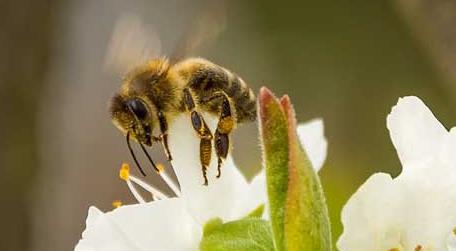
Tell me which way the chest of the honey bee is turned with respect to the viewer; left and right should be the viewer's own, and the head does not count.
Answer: facing to the left of the viewer
